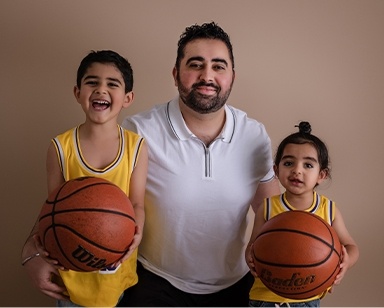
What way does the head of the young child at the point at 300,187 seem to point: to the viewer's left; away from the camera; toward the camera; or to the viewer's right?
toward the camera

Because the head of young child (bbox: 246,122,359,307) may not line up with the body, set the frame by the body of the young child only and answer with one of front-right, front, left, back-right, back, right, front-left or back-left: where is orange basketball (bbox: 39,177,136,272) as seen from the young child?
front-right

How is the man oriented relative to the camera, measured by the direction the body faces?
toward the camera

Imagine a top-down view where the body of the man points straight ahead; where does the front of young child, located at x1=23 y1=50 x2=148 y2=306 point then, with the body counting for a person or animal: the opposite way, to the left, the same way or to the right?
the same way

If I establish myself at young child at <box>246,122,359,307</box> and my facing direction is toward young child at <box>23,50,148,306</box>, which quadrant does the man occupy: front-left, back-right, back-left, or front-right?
front-right

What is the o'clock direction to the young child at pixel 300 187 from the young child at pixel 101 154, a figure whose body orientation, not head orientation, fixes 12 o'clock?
the young child at pixel 300 187 is roughly at 9 o'clock from the young child at pixel 101 154.

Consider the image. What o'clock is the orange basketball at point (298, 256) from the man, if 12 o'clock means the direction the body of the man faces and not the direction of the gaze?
The orange basketball is roughly at 11 o'clock from the man.

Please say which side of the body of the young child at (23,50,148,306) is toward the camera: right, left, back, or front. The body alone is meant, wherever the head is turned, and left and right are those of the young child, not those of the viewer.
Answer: front

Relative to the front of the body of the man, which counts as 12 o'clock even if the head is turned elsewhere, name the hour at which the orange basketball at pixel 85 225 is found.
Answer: The orange basketball is roughly at 1 o'clock from the man.

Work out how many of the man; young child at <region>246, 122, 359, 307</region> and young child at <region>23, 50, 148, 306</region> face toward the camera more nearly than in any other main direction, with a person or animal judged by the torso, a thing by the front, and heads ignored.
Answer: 3

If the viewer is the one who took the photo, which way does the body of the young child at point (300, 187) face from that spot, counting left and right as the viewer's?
facing the viewer
